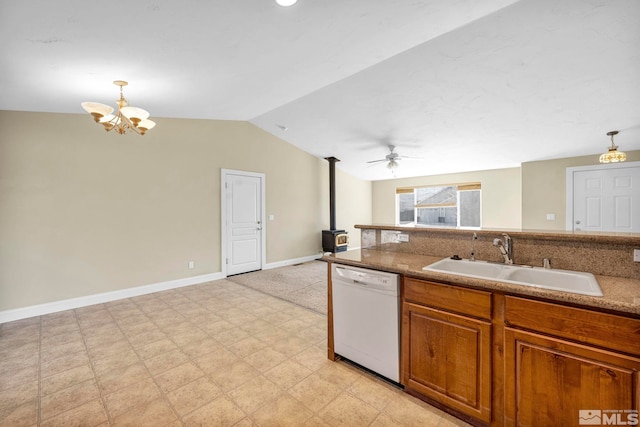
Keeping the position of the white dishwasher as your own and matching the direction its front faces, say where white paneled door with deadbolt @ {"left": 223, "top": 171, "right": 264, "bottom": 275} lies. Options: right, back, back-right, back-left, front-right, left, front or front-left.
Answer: right

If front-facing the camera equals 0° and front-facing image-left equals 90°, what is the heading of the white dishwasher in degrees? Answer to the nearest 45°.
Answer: approximately 45°

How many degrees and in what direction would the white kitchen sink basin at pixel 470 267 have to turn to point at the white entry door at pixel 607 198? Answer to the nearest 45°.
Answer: approximately 180°

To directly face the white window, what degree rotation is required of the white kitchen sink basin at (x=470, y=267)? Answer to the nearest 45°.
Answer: approximately 135° to its right

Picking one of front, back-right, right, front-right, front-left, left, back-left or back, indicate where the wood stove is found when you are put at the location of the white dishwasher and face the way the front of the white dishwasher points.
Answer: back-right

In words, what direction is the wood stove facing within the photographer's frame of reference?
facing the viewer and to the right of the viewer

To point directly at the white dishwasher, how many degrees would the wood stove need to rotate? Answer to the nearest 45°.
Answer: approximately 45° to its right

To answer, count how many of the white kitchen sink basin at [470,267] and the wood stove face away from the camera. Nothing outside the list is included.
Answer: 0

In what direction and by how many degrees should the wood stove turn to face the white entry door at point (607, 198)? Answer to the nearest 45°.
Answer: approximately 45° to its left
